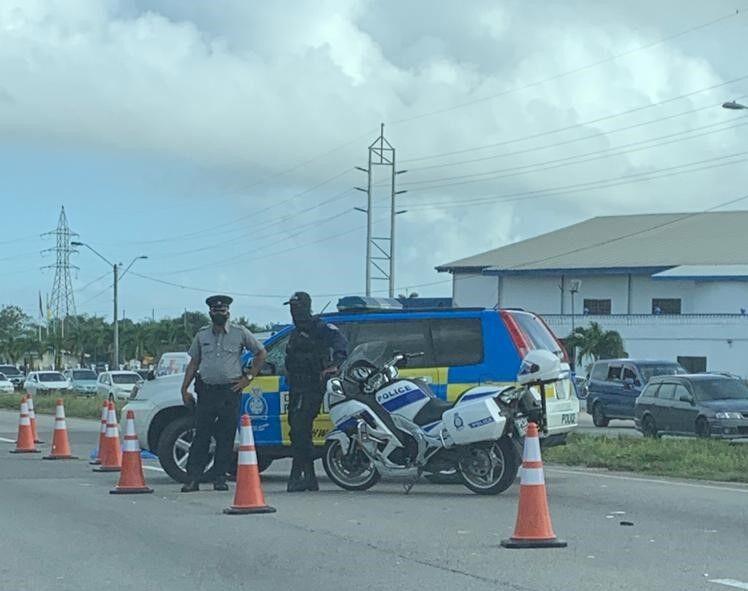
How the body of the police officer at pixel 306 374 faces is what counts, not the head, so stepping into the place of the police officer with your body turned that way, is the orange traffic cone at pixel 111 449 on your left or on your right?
on your right

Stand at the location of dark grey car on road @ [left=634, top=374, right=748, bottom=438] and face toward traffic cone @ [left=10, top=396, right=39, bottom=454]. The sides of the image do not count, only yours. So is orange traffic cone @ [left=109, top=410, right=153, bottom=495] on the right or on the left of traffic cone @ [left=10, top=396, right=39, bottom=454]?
left

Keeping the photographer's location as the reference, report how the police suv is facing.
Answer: facing away from the viewer and to the left of the viewer

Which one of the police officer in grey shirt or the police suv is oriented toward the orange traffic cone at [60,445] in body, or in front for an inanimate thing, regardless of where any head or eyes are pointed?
the police suv

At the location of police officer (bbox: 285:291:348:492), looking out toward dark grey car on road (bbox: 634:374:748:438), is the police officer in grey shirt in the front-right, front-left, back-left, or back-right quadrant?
back-left

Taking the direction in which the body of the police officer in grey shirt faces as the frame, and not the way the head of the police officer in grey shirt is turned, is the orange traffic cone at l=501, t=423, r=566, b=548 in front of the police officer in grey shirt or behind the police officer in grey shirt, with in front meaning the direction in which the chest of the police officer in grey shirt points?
in front

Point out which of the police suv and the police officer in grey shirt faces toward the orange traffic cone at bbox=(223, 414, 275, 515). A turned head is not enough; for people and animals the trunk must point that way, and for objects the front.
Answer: the police officer in grey shirt

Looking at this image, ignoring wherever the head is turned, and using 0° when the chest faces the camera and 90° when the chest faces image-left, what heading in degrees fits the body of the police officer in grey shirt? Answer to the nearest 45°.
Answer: approximately 0°

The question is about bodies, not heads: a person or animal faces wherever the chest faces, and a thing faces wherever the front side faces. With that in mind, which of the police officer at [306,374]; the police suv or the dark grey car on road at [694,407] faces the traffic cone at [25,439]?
the police suv

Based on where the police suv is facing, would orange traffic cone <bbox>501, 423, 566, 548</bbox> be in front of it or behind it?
behind
